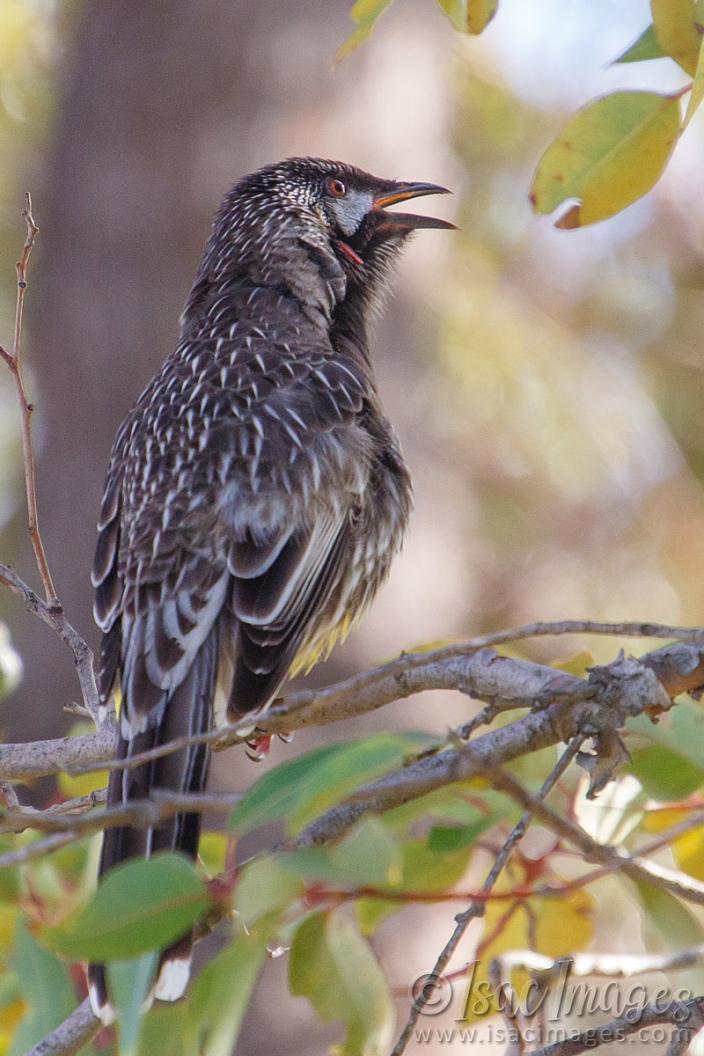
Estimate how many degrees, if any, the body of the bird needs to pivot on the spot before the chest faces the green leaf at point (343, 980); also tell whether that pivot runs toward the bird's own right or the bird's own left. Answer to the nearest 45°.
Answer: approximately 135° to the bird's own right

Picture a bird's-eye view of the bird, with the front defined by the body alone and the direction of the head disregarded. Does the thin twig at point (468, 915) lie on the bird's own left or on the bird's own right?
on the bird's own right

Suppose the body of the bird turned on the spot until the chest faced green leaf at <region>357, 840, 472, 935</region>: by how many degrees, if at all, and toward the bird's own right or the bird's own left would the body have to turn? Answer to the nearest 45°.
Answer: approximately 135° to the bird's own right

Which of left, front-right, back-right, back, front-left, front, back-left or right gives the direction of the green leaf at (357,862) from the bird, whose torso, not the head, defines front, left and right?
back-right

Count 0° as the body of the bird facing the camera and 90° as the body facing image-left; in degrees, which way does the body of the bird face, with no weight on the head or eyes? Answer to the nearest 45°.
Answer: approximately 225°

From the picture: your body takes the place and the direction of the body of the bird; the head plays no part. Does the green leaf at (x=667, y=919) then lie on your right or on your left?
on your right

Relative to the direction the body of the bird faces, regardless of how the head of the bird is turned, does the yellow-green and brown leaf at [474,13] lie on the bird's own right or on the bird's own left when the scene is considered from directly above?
on the bird's own right
